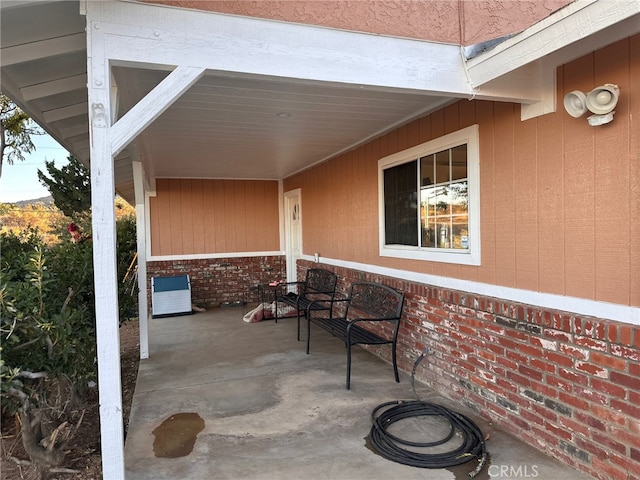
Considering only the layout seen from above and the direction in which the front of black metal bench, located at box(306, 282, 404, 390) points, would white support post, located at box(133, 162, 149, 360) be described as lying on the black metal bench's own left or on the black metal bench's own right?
on the black metal bench's own right

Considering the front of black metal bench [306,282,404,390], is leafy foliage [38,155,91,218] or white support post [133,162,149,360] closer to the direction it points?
the white support post

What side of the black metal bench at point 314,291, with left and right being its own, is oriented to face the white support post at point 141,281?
front

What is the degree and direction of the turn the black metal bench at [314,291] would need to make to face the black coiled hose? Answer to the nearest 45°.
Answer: approximately 45° to its left

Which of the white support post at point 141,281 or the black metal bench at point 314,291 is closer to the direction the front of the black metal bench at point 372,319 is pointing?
the white support post

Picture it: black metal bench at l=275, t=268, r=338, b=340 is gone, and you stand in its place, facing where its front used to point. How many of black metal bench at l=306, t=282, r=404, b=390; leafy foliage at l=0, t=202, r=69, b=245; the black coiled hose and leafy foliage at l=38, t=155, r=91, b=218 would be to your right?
2

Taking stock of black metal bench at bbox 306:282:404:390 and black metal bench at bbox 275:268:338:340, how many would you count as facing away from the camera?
0

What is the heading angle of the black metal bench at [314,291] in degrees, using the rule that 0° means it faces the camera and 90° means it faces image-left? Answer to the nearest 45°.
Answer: approximately 45°

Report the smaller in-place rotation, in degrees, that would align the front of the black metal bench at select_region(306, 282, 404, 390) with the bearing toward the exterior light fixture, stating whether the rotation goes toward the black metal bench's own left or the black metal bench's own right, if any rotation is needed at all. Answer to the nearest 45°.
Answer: approximately 90° to the black metal bench's own left
